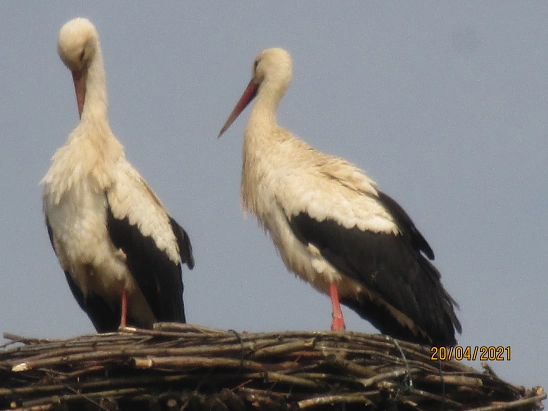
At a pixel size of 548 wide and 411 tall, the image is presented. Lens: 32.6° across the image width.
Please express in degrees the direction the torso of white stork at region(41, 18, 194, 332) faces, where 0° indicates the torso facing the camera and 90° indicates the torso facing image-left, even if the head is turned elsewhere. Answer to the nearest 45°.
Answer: approximately 45°

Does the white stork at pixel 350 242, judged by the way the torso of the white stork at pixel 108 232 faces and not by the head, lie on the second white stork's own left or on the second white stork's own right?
on the second white stork's own left
